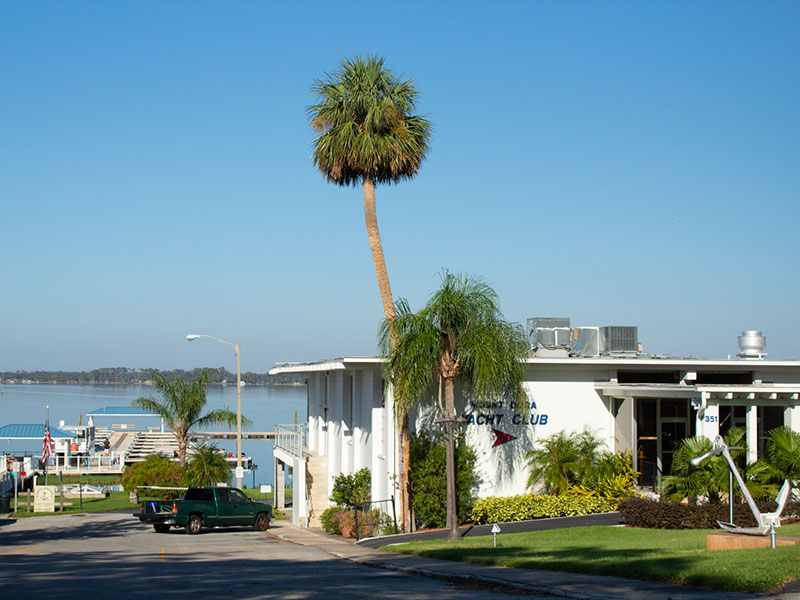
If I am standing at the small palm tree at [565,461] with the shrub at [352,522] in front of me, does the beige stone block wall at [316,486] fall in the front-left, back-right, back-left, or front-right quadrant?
front-right

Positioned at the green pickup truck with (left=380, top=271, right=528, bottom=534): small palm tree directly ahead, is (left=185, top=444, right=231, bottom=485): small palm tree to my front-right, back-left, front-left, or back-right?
back-left

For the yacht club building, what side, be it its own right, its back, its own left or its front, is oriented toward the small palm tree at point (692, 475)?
front

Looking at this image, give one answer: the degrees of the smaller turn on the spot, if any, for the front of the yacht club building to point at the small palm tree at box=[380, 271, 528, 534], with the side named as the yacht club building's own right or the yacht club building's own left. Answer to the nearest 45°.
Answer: approximately 45° to the yacht club building's own right

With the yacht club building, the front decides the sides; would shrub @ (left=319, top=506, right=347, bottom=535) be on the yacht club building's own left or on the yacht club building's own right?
on the yacht club building's own right

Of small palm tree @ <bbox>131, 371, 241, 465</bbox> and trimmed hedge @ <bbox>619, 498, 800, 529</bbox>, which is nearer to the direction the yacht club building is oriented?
the trimmed hedge

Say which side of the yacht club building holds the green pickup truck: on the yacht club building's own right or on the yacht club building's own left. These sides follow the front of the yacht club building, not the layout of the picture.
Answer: on the yacht club building's own right

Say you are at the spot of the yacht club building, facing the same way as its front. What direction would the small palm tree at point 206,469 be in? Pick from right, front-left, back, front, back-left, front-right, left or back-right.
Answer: back-right

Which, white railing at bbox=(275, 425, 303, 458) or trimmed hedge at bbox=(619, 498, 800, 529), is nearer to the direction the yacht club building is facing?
the trimmed hedge

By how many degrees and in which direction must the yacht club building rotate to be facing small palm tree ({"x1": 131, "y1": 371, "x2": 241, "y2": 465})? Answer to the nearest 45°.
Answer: approximately 135° to its right

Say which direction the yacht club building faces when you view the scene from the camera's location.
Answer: facing the viewer
